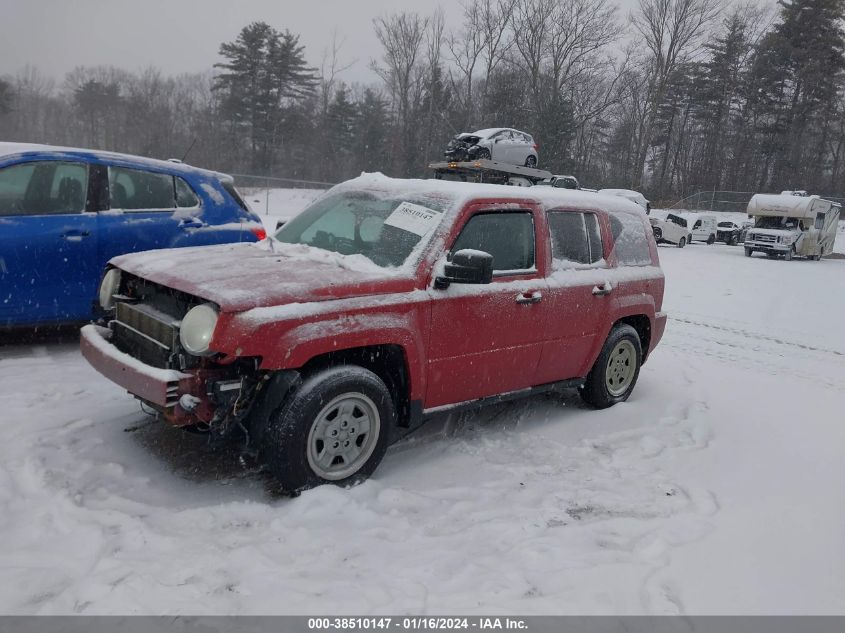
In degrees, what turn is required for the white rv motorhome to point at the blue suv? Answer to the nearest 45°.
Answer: approximately 45° to its left

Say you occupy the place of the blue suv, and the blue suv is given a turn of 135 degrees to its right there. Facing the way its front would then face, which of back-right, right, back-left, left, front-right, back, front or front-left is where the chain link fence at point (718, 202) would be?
front

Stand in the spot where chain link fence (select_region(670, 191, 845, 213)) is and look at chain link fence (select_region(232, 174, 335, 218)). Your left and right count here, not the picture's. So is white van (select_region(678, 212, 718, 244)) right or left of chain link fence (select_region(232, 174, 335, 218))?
left

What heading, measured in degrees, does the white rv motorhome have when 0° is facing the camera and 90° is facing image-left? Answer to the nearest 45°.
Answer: approximately 45°

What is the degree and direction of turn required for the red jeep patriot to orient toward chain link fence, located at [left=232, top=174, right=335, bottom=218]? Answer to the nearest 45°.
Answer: approximately 135° to its right

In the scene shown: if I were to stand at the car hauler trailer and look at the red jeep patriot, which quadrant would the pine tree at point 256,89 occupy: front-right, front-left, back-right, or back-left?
back-right

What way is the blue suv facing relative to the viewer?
to the viewer's left

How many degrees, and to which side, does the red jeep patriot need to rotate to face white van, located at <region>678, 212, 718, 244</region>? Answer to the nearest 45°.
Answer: approximately 180°

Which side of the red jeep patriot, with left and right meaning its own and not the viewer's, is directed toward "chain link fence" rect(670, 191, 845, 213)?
back

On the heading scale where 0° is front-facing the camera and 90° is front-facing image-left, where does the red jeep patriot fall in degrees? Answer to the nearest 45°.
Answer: approximately 45°
